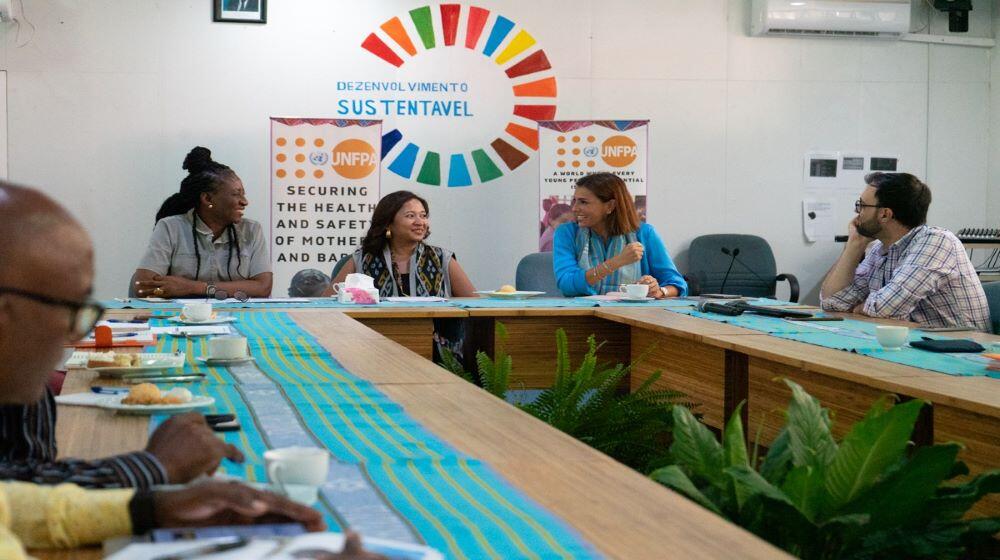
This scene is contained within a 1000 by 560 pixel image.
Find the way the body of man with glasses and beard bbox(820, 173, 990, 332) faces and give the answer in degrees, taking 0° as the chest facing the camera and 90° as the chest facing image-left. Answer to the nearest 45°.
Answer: approximately 90°

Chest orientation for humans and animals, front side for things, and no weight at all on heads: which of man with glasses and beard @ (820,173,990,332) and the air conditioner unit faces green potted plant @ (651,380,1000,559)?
the air conditioner unit

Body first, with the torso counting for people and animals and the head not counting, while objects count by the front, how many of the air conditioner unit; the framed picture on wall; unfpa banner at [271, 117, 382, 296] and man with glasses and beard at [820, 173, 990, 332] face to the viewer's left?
1

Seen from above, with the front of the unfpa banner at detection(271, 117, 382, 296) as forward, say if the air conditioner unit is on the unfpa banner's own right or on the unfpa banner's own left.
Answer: on the unfpa banner's own left

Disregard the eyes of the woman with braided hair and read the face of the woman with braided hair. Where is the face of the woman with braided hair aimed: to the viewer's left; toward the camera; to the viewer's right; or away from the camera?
to the viewer's right

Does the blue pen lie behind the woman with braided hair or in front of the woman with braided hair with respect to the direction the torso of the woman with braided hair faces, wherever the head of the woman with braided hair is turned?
in front

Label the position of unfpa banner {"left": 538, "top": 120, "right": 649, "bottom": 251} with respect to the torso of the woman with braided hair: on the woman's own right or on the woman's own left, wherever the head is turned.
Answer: on the woman's own left

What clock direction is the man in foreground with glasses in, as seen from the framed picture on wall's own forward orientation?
The man in foreground with glasses is roughly at 12 o'clock from the framed picture on wall.

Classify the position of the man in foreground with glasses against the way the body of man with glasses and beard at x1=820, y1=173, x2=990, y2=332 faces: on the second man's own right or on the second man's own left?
on the second man's own left

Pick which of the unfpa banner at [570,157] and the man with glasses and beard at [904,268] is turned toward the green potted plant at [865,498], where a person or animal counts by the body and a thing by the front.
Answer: the unfpa banner

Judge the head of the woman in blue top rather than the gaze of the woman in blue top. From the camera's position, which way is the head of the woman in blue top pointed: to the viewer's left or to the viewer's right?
to the viewer's left

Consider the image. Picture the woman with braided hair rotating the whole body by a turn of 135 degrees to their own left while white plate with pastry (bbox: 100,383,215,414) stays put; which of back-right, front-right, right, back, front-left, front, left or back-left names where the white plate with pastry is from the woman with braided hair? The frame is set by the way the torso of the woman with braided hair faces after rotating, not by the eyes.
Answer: back-right

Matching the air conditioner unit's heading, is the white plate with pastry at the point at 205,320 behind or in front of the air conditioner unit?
in front
